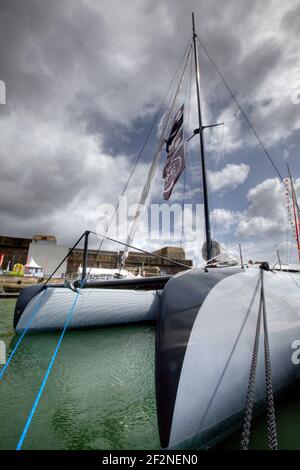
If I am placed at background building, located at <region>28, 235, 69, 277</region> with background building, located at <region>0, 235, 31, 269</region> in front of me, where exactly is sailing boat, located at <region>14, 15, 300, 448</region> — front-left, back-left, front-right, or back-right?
back-left

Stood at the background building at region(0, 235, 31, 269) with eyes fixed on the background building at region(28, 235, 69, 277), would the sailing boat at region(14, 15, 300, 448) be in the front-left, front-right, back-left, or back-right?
front-right

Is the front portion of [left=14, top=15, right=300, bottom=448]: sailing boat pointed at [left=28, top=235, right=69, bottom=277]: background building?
no

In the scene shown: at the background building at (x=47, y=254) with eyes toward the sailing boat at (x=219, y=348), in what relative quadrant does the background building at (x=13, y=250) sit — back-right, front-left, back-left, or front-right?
back-right

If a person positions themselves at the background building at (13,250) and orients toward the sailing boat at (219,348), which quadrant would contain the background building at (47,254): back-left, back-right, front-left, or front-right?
front-left

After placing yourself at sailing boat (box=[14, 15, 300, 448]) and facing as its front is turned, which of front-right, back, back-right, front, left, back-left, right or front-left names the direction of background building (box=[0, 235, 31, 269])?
right
